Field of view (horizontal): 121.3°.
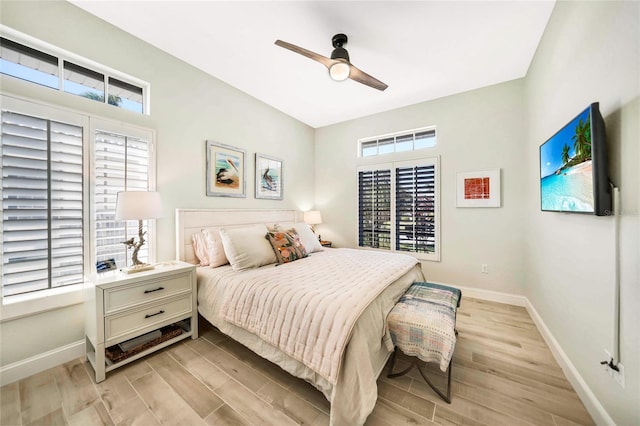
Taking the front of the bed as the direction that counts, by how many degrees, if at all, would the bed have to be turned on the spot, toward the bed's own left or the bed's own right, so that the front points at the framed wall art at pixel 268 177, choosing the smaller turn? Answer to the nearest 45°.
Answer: approximately 135° to the bed's own left

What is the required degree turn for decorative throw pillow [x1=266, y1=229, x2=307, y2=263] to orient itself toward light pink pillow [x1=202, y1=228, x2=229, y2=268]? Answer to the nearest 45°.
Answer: approximately 135° to its right

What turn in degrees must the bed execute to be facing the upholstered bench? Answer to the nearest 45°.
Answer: approximately 45° to its left

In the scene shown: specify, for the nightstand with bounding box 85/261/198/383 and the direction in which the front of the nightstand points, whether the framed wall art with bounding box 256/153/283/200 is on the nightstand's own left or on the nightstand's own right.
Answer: on the nightstand's own left

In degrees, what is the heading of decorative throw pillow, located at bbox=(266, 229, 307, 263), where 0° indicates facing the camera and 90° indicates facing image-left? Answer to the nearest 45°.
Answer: approximately 315°

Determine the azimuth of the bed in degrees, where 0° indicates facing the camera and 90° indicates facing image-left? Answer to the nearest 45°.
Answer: approximately 315°

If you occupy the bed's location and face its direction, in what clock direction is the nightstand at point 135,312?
The nightstand is roughly at 5 o'clock from the bed.
